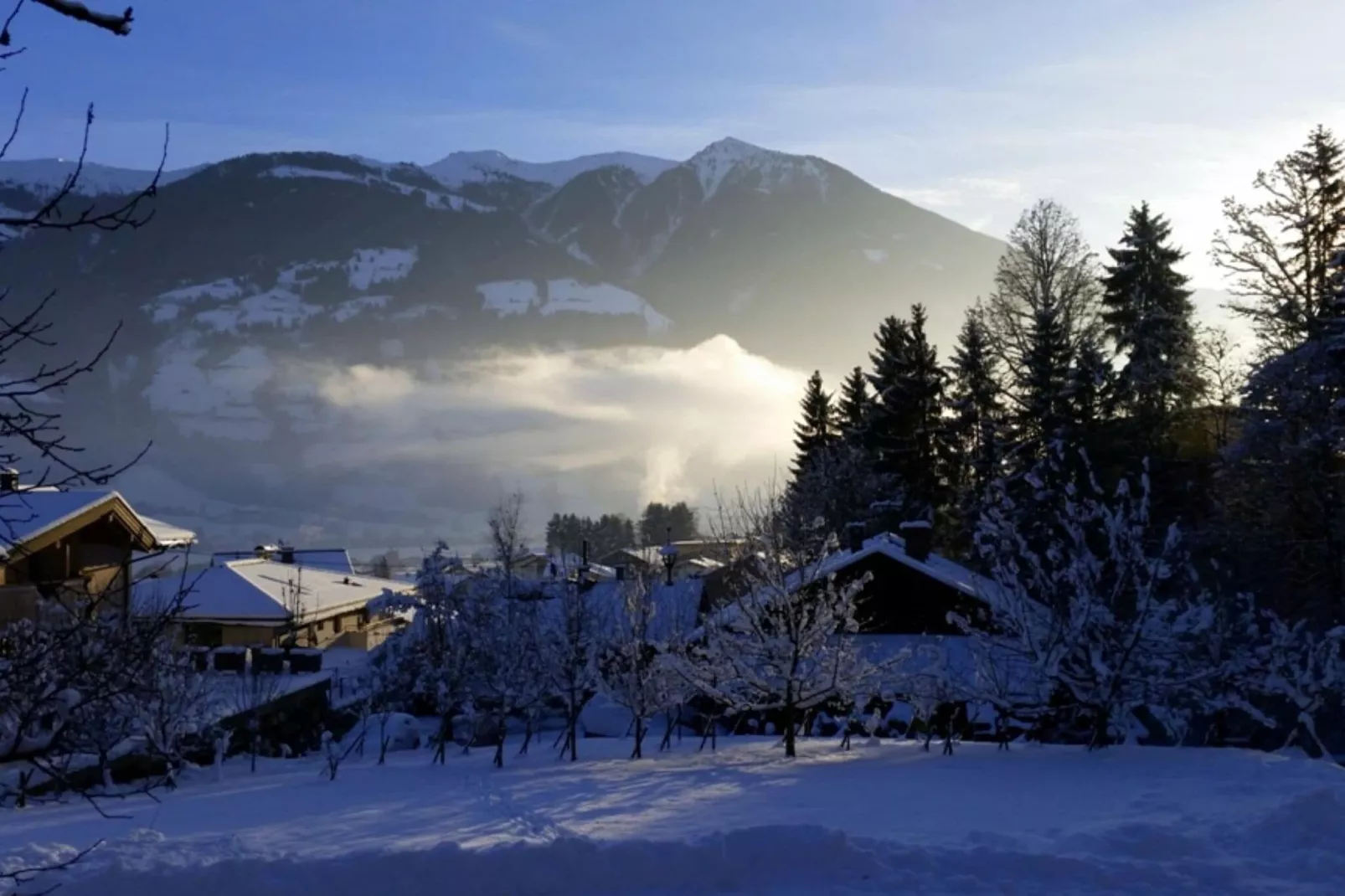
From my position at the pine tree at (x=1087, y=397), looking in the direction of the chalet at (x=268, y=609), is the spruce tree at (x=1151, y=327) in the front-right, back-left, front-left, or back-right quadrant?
back-right

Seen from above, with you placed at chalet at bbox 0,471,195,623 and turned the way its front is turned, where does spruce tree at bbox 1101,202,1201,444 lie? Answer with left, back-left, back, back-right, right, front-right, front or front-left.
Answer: front-left

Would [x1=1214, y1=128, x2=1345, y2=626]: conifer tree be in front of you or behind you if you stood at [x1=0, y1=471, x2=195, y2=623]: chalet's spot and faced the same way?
in front

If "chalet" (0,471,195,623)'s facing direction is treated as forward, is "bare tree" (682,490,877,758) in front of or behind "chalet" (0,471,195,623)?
in front

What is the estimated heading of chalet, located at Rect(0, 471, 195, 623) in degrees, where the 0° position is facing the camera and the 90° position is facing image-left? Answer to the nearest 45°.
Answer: approximately 315°

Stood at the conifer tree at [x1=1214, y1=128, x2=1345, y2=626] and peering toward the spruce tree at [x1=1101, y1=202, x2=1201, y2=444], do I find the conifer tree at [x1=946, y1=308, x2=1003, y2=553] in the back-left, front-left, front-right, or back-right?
front-left

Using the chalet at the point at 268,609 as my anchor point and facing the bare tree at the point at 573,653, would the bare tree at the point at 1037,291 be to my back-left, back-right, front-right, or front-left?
front-left

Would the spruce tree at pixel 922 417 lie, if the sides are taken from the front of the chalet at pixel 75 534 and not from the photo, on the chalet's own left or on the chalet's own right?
on the chalet's own left

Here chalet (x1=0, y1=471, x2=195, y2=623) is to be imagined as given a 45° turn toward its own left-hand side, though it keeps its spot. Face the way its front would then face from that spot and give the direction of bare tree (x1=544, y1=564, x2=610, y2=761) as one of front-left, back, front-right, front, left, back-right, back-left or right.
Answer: front-right

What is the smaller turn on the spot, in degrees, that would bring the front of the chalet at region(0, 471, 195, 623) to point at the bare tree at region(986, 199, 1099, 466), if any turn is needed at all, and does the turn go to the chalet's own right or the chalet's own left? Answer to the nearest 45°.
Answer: approximately 45° to the chalet's own left

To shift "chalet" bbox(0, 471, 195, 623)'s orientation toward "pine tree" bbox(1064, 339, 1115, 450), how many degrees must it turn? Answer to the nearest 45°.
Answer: approximately 45° to its left
